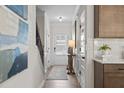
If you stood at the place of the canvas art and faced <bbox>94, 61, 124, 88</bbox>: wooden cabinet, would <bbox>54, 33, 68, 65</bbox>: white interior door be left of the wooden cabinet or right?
left

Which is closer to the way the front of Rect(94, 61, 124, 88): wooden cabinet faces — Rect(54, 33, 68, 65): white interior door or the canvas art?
the canvas art

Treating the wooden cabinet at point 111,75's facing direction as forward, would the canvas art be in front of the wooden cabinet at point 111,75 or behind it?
in front
